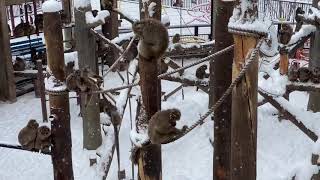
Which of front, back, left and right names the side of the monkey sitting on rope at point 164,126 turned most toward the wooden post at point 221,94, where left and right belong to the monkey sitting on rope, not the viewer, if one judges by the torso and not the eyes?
front

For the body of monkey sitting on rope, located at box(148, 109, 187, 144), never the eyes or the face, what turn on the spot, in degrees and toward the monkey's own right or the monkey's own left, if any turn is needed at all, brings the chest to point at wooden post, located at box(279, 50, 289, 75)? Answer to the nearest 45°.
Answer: approximately 90° to the monkey's own left

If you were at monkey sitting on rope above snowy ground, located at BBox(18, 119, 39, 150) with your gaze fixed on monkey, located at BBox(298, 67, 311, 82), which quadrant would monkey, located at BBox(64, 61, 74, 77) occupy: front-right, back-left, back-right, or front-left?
front-left
